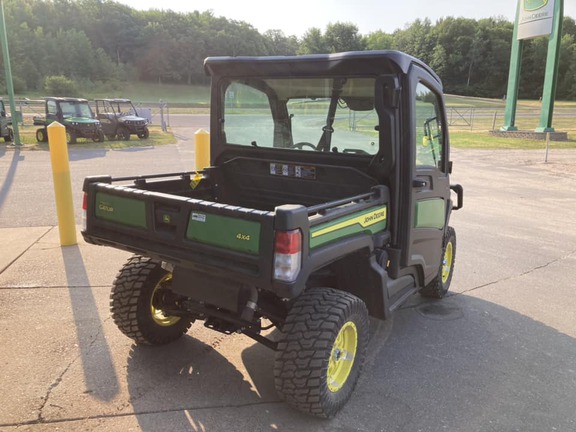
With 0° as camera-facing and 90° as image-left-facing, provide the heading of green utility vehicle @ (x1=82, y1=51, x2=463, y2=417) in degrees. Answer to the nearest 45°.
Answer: approximately 225°

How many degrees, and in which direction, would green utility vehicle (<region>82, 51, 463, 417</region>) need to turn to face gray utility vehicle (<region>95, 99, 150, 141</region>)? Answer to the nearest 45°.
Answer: approximately 45° to its left

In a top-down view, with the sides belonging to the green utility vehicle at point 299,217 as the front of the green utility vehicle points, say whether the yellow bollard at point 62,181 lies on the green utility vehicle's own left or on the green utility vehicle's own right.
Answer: on the green utility vehicle's own left
